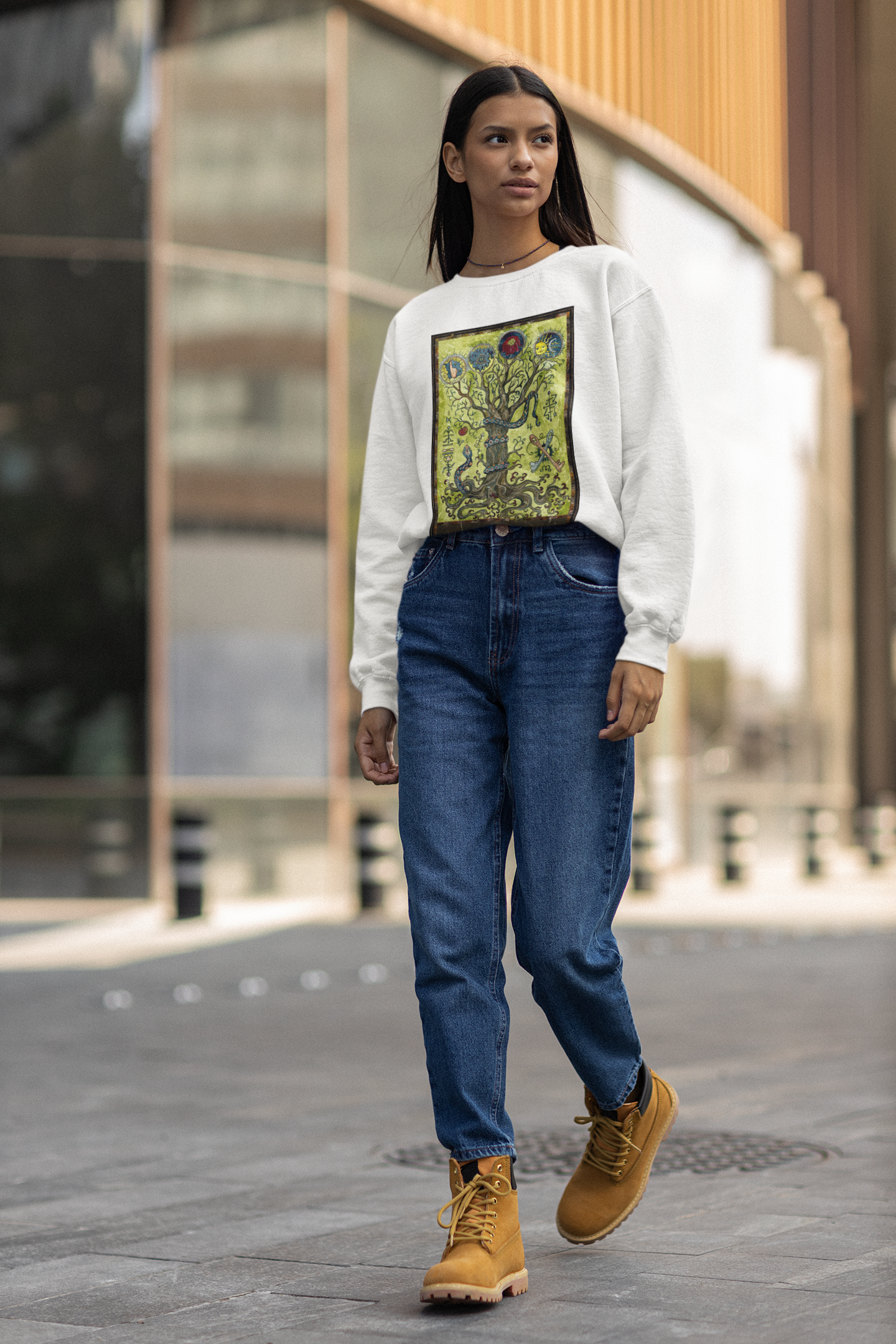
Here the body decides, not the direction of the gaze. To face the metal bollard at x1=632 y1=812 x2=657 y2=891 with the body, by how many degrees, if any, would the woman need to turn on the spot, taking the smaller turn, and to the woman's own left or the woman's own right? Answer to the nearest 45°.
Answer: approximately 180°

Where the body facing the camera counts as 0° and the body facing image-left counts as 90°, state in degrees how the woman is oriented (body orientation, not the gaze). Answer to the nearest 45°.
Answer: approximately 0°

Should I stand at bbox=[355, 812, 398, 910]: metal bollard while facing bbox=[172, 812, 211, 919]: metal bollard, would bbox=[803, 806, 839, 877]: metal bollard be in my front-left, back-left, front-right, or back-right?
back-right

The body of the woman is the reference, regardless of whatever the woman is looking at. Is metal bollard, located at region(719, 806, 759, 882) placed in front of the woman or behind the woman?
behind

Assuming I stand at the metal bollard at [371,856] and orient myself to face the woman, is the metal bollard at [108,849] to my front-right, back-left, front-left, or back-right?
back-right

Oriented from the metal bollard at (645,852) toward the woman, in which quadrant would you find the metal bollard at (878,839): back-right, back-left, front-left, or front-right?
back-left

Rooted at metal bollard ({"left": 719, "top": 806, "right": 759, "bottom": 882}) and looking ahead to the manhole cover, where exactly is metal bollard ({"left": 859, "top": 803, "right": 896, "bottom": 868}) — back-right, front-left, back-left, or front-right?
back-left

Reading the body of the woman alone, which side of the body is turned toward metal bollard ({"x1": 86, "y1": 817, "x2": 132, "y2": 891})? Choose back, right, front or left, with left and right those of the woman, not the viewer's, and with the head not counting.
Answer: back

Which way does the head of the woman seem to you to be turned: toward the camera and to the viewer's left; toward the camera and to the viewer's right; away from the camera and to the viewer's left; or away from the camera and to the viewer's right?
toward the camera and to the viewer's right
